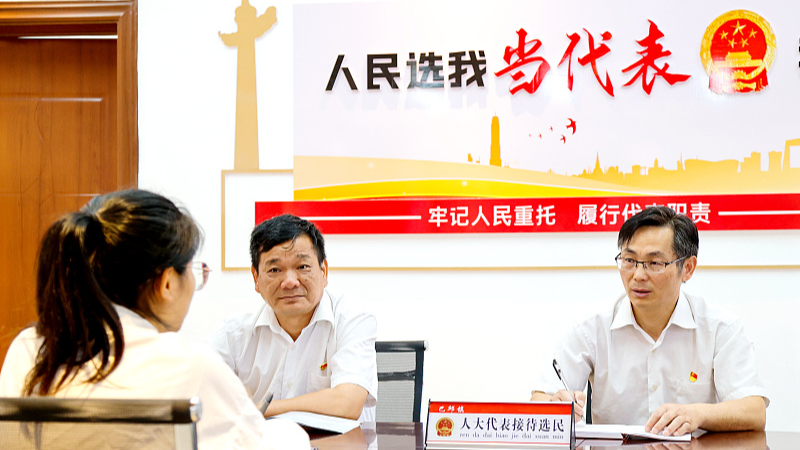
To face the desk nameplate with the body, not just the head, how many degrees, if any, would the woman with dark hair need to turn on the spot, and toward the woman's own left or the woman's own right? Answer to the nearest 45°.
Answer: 0° — they already face it

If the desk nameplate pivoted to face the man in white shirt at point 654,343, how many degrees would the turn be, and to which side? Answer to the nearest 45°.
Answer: approximately 135° to its left

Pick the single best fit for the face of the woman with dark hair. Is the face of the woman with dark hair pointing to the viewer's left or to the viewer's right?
to the viewer's right

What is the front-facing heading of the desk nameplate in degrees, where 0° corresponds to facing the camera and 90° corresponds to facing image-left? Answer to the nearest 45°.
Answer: approximately 0°

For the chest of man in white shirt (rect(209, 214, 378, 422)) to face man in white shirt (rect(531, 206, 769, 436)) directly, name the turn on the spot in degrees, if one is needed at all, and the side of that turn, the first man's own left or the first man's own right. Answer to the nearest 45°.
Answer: approximately 90° to the first man's own left

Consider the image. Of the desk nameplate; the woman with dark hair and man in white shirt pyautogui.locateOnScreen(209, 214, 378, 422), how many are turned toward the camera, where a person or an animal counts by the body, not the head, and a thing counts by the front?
2

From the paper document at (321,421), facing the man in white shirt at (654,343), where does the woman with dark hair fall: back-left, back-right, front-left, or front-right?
back-right

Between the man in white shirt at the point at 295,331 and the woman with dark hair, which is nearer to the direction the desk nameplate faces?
the woman with dark hair

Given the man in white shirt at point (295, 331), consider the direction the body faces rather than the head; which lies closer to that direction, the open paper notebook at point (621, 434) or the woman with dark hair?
the woman with dark hair
